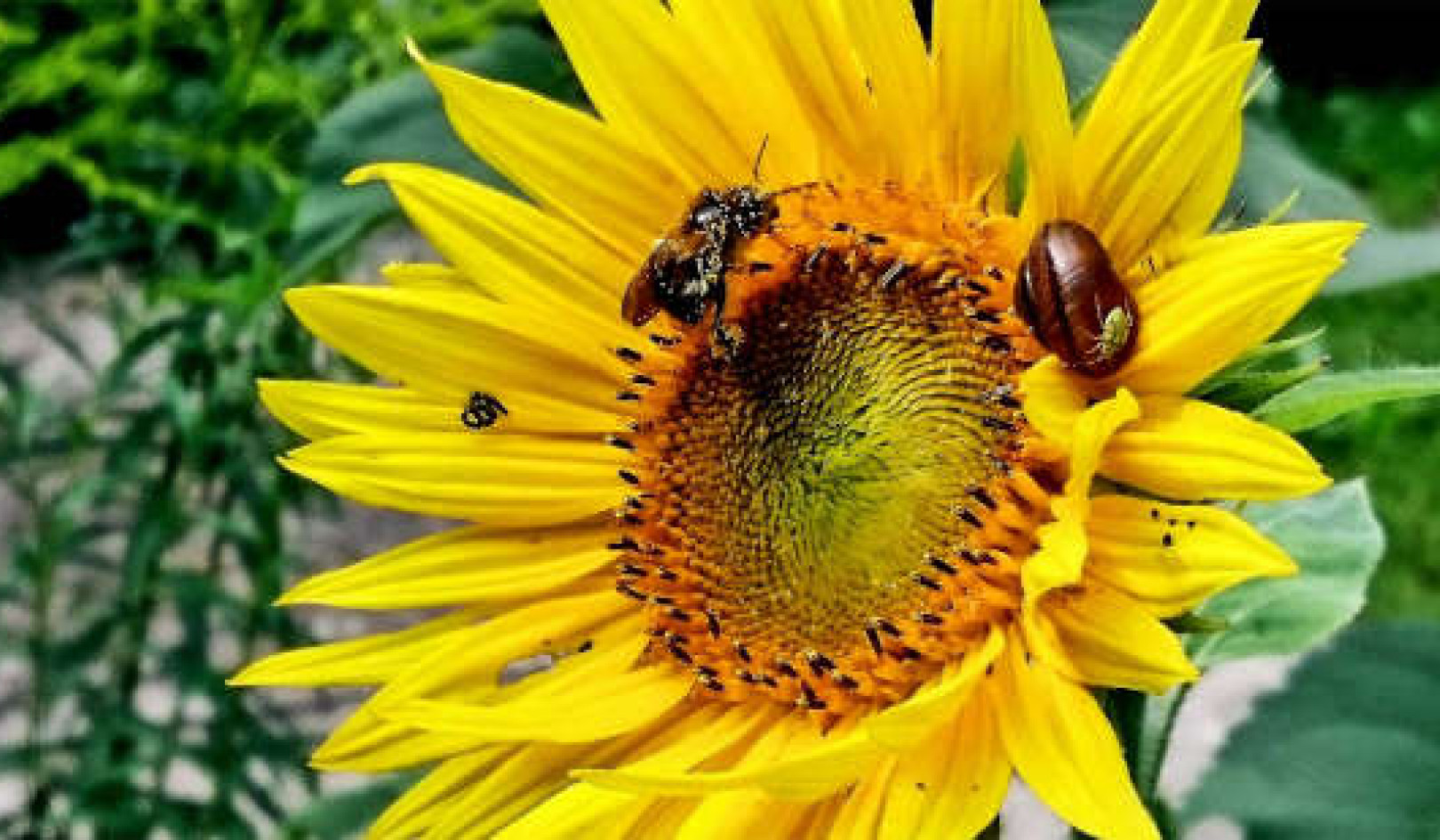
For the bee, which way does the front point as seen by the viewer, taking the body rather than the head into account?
to the viewer's right

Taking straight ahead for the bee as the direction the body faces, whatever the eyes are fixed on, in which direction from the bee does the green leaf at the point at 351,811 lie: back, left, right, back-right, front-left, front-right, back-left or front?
back-left
